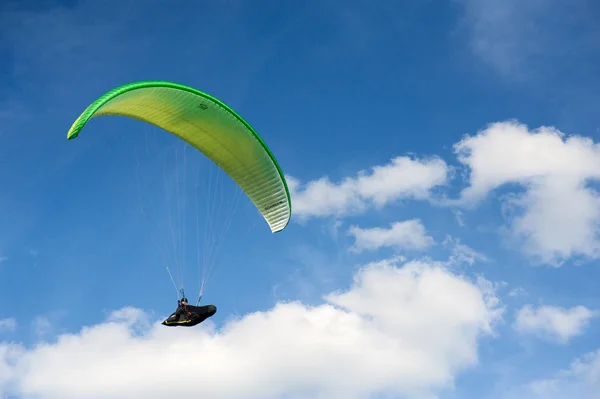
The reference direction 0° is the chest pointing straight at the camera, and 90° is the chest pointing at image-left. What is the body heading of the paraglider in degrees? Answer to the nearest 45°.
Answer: approximately 315°
